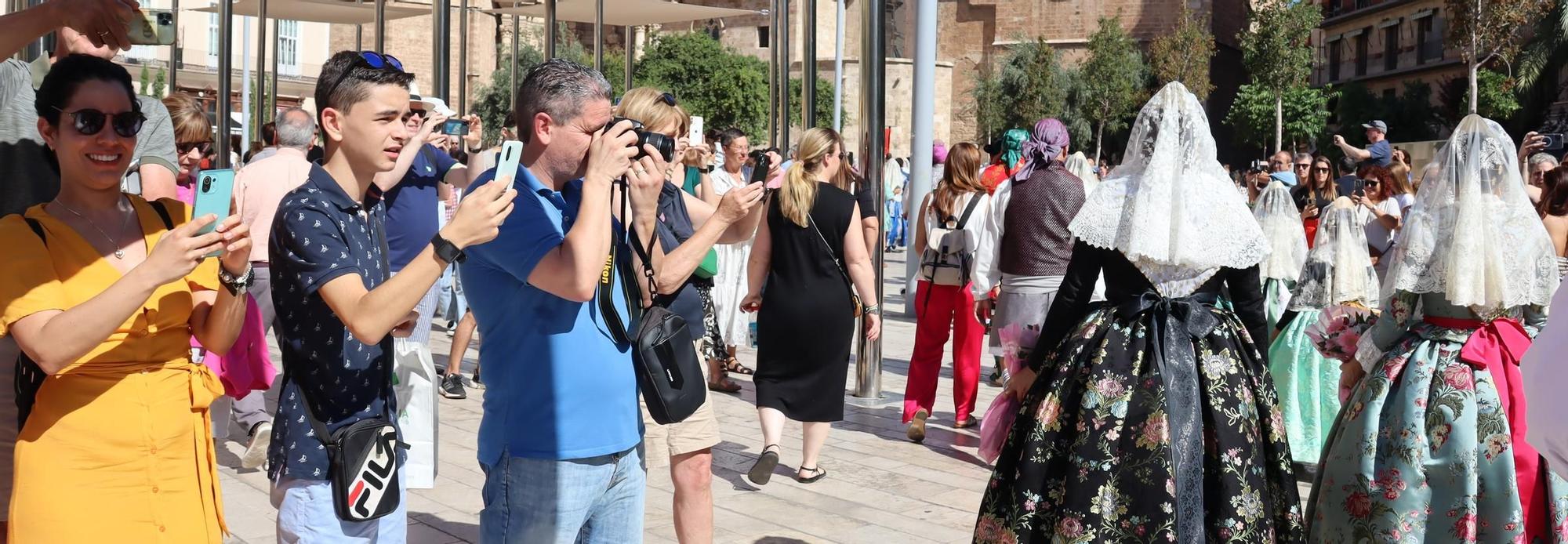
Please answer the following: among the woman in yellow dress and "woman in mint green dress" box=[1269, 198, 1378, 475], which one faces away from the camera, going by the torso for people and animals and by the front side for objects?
the woman in mint green dress

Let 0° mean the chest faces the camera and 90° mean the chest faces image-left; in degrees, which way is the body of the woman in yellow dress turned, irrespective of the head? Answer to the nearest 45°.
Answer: approximately 315°

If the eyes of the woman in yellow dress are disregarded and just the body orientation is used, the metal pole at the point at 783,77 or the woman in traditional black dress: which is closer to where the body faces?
the woman in traditional black dress

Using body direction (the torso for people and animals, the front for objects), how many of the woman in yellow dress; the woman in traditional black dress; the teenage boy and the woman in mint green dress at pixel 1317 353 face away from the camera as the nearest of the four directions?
2

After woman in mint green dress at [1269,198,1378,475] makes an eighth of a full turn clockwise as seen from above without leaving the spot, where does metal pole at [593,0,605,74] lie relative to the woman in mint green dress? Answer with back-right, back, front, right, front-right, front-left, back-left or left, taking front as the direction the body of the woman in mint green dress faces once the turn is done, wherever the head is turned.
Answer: back-left

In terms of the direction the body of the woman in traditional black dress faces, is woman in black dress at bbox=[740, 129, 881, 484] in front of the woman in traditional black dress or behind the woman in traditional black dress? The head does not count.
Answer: in front

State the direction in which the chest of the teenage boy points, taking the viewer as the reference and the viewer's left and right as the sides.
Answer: facing to the right of the viewer

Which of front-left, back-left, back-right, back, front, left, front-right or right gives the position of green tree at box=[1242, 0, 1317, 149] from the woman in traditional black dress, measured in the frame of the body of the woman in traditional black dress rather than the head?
front

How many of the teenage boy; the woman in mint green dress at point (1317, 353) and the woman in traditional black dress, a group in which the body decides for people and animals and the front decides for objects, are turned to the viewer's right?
1

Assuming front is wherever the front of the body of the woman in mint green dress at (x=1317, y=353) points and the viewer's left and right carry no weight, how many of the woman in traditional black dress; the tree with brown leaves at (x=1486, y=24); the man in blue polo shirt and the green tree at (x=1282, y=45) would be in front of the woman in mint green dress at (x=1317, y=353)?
2

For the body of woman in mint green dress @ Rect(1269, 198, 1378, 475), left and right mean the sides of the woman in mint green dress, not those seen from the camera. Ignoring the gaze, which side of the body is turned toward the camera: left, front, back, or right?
back

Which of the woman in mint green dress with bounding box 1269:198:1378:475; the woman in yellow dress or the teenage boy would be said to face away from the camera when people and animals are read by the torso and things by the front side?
the woman in mint green dress

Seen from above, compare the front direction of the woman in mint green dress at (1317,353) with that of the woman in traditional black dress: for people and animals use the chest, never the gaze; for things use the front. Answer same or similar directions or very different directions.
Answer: same or similar directions

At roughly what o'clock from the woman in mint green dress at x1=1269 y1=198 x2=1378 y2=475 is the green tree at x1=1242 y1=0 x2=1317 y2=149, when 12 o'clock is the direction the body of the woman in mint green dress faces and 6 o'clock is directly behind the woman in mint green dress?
The green tree is roughly at 12 o'clock from the woman in mint green dress.

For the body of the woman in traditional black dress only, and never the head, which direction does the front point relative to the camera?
away from the camera
